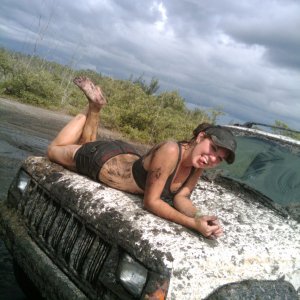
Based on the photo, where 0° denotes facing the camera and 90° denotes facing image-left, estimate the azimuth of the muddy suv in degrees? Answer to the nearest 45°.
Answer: approximately 45°
